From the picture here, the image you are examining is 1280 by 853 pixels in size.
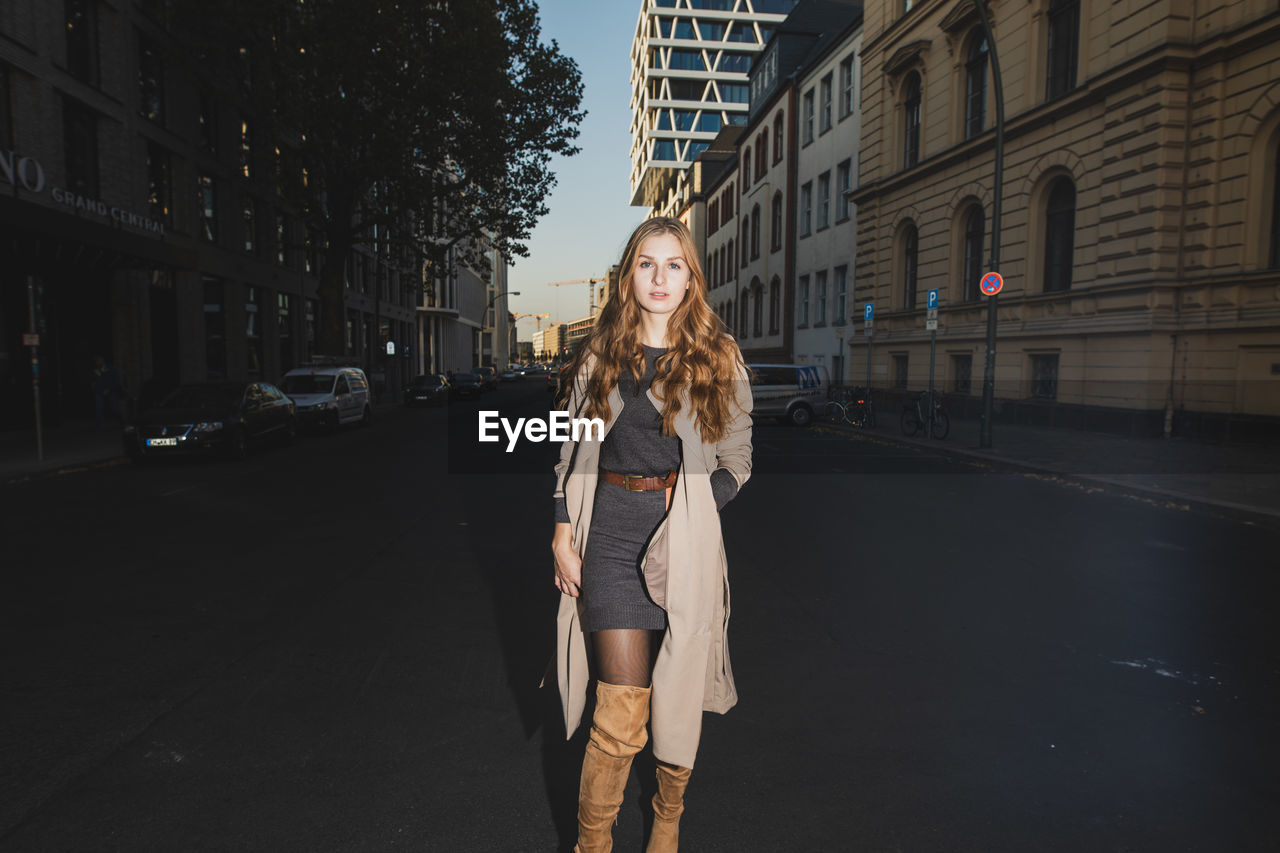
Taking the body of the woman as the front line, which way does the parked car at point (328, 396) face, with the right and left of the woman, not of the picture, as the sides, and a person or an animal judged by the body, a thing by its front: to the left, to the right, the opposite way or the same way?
the same way

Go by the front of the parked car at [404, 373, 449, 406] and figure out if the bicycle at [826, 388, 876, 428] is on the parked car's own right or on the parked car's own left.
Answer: on the parked car's own left

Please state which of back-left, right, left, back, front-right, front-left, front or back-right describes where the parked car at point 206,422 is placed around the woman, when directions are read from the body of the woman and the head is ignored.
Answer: back-right

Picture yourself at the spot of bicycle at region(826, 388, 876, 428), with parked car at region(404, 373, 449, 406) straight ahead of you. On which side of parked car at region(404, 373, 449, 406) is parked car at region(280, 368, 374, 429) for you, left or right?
left

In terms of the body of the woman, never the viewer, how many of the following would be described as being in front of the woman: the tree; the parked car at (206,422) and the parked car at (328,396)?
0

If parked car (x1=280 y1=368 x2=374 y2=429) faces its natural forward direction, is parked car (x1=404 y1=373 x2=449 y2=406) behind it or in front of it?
behind

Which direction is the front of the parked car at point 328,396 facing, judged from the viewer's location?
facing the viewer and to the left of the viewer

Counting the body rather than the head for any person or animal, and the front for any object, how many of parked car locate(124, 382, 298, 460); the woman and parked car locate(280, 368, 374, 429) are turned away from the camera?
0

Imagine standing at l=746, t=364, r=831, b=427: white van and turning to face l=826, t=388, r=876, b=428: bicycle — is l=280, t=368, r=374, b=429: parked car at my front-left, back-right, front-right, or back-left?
back-right

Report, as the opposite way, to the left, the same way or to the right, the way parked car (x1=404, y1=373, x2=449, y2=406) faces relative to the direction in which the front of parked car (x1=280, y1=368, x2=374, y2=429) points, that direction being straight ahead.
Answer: the same way

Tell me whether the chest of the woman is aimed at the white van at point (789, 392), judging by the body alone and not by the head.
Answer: no

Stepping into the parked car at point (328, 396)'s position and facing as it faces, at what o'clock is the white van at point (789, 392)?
The white van is roughly at 8 o'clock from the parked car.

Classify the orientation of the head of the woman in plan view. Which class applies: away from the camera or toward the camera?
toward the camera

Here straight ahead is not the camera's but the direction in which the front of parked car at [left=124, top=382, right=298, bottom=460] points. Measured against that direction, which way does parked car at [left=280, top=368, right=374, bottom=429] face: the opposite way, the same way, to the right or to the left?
the same way

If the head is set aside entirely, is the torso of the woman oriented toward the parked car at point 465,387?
no

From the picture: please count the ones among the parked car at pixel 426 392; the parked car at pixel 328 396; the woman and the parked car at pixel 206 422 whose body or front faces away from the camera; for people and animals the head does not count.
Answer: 0

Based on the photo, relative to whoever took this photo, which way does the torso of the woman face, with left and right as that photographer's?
facing the viewer

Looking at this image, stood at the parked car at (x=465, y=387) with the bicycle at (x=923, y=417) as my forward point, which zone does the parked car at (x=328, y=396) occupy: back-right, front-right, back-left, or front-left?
front-right

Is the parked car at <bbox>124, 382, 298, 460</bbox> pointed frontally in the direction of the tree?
no

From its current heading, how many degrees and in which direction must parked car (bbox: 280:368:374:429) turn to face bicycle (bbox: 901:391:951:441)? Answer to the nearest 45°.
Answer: approximately 90° to its left
